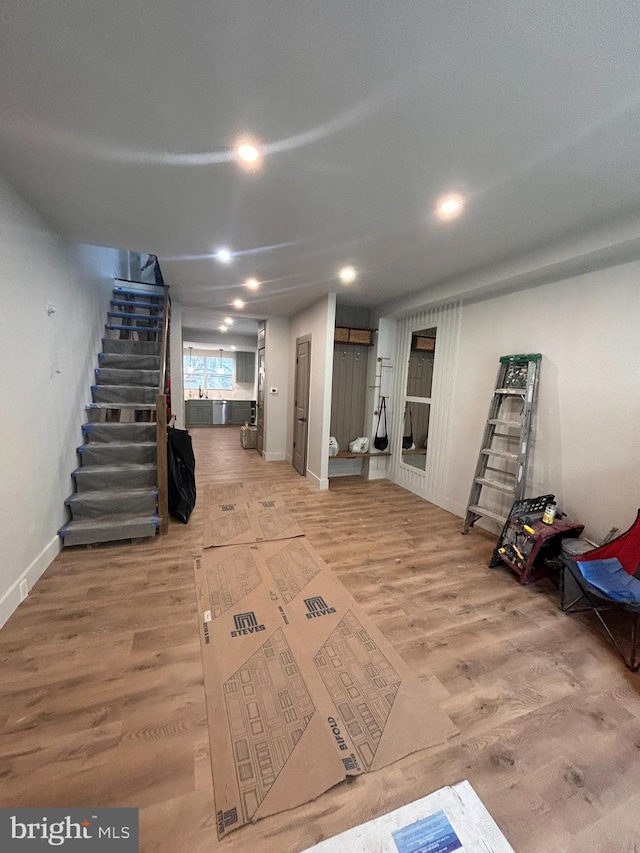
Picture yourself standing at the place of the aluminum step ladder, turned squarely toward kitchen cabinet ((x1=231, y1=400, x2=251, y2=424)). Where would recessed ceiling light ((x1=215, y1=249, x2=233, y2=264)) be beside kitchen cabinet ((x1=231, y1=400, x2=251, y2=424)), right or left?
left

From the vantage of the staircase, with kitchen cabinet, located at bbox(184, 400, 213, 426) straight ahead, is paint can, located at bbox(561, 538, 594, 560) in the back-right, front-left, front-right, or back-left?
back-right

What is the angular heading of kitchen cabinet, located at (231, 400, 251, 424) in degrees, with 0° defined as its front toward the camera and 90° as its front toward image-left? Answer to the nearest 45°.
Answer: approximately 0°

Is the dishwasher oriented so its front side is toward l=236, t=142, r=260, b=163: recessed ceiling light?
yes

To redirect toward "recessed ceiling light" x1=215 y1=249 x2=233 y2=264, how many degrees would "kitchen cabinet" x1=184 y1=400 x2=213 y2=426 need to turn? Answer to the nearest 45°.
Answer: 0° — it already faces it

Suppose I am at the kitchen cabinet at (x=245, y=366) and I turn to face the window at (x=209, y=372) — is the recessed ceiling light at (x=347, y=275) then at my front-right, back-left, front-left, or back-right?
back-left

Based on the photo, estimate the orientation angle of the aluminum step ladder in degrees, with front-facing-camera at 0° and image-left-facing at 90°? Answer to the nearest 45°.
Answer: approximately 45°
